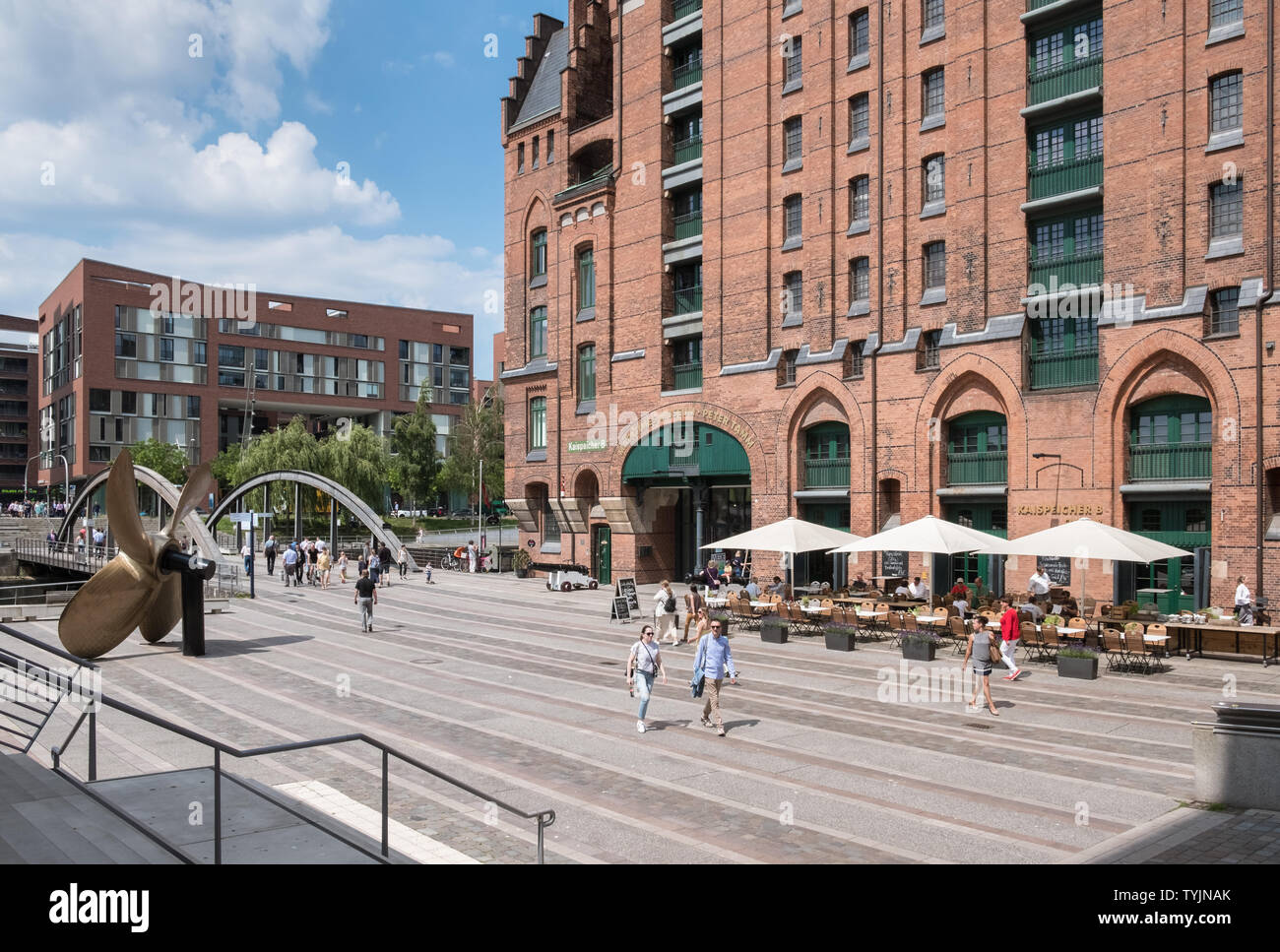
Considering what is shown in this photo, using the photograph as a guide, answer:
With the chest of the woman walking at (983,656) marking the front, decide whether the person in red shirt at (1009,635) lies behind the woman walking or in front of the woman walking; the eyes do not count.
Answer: behind

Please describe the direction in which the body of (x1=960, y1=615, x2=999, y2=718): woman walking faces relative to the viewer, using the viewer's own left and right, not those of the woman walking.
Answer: facing the viewer

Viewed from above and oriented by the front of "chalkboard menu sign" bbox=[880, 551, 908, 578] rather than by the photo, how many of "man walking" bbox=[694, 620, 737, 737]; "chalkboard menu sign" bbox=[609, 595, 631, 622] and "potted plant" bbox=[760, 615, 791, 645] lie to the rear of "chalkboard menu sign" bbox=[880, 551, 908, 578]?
0

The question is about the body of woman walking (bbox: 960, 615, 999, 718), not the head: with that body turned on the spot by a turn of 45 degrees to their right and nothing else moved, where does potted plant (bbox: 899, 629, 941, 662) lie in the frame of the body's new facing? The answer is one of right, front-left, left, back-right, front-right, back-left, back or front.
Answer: back-right

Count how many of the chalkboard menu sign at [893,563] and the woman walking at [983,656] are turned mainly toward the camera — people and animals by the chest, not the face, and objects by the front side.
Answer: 2

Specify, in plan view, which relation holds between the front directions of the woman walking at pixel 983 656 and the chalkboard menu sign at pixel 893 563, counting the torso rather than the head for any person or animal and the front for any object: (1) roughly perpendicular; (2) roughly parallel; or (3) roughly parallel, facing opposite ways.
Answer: roughly parallel

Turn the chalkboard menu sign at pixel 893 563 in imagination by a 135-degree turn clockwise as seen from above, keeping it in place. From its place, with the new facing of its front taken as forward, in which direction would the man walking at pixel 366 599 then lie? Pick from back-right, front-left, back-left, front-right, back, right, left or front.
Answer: left

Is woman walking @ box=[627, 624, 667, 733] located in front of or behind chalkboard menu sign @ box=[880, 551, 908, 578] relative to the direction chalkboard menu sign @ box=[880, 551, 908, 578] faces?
in front

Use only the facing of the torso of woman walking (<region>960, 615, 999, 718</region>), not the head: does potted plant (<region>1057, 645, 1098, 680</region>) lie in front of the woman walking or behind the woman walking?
behind

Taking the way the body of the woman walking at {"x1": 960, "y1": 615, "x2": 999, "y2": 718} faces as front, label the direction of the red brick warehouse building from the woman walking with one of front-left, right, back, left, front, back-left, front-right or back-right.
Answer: back

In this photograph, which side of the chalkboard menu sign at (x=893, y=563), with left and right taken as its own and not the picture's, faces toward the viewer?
front

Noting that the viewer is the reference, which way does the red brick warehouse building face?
facing the viewer and to the left of the viewer

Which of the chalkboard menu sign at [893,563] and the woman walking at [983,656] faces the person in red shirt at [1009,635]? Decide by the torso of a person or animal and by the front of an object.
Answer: the chalkboard menu sign

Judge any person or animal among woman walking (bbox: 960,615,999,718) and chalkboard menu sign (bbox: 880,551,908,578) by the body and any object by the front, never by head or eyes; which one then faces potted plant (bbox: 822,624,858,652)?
the chalkboard menu sign

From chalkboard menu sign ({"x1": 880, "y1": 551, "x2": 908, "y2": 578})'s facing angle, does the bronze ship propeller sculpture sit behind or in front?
in front
